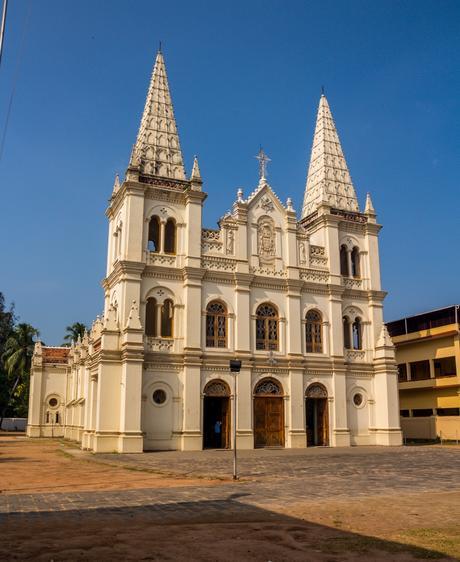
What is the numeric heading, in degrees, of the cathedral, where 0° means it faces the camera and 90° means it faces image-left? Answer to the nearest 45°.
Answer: approximately 315°
